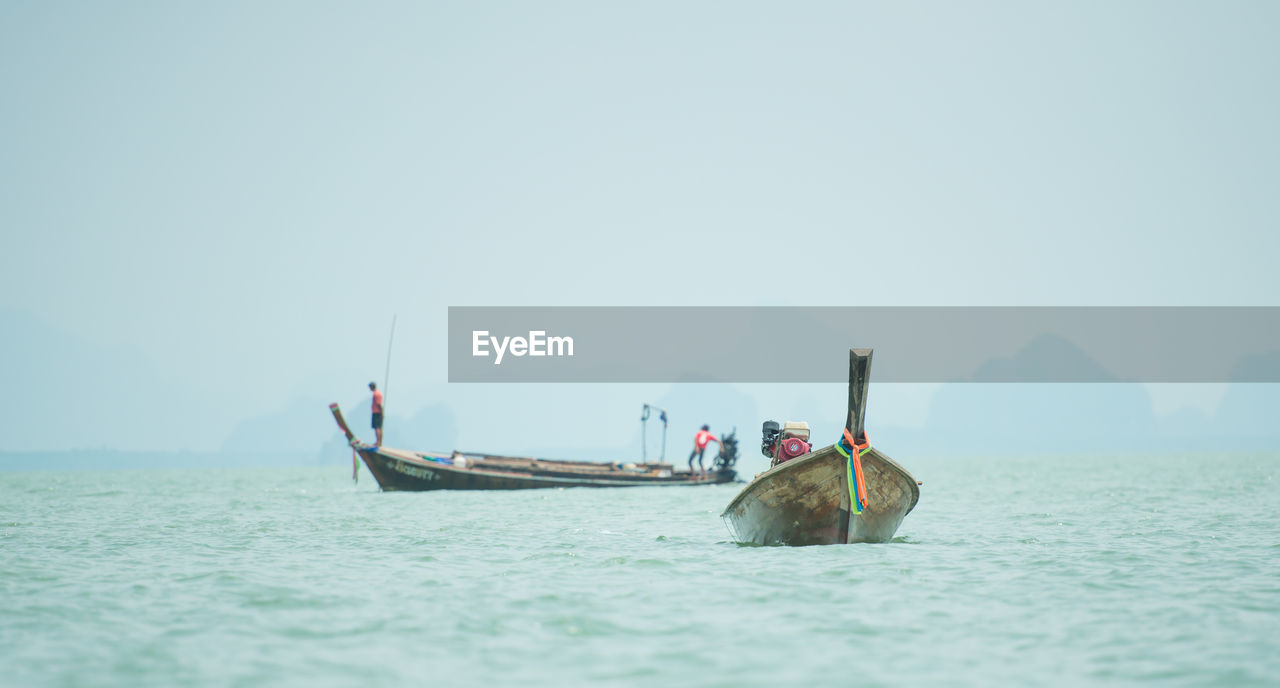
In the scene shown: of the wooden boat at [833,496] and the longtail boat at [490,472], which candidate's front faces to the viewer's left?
the longtail boat

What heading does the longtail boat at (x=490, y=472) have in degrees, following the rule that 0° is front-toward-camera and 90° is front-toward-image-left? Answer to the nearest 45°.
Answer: approximately 90°

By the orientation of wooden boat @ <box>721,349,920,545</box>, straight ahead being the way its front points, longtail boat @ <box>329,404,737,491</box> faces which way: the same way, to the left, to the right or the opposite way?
to the right

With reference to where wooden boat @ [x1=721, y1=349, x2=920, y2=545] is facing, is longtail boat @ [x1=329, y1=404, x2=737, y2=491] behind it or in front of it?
behind

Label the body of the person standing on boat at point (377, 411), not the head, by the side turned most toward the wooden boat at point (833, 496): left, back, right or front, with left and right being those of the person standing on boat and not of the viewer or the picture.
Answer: left
